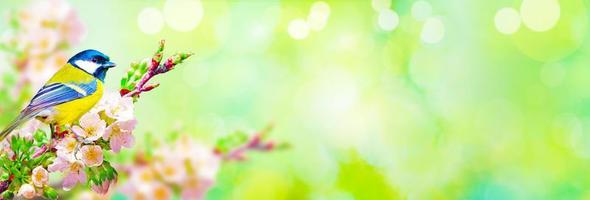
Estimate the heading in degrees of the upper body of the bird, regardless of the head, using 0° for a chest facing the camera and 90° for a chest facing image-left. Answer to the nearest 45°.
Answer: approximately 270°
